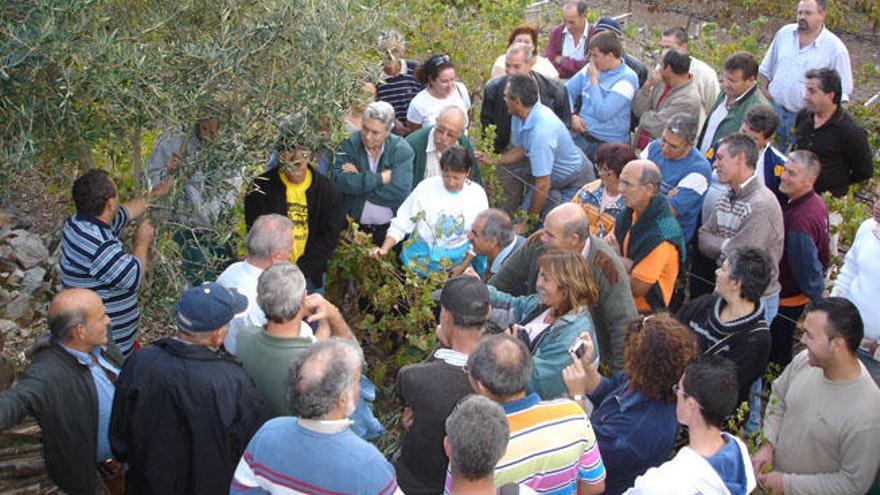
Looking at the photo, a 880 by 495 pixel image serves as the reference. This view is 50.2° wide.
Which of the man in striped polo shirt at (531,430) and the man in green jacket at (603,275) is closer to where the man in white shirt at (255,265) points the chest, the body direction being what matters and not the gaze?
the man in green jacket

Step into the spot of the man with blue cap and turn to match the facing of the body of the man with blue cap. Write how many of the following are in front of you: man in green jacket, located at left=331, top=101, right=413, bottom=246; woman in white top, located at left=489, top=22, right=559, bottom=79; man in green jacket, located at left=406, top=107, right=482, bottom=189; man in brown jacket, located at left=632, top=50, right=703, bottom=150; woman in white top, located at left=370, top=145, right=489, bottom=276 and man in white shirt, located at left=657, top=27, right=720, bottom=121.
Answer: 6

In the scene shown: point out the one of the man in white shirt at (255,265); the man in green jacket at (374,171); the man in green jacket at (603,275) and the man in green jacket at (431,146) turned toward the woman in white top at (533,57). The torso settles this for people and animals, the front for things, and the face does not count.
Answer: the man in white shirt

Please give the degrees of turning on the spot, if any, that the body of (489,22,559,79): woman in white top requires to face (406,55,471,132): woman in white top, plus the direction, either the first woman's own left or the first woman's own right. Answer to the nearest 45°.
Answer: approximately 45° to the first woman's own right

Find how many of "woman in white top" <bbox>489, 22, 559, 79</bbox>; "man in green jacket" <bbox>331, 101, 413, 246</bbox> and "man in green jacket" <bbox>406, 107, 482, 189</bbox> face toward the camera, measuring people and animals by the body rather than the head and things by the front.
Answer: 3

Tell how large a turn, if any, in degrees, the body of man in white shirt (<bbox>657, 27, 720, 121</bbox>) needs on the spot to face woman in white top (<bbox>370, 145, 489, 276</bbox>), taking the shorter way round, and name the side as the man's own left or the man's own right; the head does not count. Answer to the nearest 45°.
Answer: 0° — they already face them

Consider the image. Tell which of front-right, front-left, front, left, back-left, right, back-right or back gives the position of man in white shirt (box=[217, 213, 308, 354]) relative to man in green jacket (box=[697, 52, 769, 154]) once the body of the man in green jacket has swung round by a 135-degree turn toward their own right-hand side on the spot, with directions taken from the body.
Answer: back-left

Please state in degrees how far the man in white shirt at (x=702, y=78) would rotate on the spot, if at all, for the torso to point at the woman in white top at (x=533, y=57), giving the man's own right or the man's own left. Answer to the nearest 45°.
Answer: approximately 45° to the man's own right

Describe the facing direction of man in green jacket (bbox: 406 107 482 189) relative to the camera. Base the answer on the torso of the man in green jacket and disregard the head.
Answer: toward the camera

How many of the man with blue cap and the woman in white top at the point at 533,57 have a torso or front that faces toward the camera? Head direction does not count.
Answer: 1

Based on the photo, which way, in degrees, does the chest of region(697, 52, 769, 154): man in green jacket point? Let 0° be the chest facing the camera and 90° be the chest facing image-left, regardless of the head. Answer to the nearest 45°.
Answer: approximately 45°

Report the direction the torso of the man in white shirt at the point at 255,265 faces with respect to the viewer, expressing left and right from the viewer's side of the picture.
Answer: facing away from the viewer and to the right of the viewer

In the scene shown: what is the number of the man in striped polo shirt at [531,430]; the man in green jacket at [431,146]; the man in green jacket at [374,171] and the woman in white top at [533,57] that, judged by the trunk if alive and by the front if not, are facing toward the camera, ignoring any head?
3

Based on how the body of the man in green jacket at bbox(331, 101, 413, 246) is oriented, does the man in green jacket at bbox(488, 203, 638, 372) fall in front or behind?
in front

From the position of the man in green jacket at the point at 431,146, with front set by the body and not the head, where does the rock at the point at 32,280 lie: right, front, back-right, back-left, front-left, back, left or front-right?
right

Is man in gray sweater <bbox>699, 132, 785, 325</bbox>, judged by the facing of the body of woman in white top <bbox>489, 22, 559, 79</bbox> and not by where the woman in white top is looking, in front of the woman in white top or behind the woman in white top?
in front

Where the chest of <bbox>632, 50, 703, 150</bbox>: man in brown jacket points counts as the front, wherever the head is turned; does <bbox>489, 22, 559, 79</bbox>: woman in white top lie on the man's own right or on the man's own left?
on the man's own right

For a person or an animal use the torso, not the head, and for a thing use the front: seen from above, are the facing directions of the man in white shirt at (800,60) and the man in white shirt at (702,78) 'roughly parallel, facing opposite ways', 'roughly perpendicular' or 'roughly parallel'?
roughly parallel

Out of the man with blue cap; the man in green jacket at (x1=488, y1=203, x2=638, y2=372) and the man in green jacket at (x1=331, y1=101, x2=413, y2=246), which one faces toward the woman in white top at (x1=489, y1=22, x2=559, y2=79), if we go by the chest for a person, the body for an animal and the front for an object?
the man with blue cap
